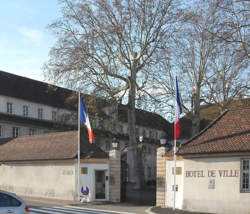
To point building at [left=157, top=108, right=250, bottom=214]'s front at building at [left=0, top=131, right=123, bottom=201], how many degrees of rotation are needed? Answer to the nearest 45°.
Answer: approximately 135° to its right

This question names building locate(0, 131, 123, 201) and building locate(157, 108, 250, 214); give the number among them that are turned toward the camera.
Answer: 2

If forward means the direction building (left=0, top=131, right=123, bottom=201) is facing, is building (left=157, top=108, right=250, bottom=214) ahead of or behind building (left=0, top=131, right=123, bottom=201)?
ahead

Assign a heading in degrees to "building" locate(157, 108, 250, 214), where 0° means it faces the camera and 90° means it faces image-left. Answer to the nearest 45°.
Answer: approximately 0°
